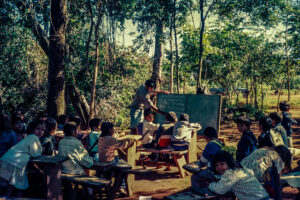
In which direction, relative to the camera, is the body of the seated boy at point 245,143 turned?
to the viewer's left

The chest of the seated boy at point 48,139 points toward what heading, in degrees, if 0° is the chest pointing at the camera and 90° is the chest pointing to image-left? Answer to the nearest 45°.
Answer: approximately 225°

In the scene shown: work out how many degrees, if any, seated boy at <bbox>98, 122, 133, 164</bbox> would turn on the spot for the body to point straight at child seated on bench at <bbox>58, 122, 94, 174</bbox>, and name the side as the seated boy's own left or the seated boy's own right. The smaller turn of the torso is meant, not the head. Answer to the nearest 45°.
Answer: approximately 180°

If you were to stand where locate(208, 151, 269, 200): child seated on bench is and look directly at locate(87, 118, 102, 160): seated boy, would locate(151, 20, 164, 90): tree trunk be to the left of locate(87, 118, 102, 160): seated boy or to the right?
right

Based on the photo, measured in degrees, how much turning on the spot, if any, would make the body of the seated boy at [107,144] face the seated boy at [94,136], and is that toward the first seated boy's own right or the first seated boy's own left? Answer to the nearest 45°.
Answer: approximately 90° to the first seated boy's own left

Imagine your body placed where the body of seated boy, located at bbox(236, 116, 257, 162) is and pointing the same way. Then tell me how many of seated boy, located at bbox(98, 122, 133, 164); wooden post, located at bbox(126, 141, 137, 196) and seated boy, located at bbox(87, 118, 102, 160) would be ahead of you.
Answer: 3

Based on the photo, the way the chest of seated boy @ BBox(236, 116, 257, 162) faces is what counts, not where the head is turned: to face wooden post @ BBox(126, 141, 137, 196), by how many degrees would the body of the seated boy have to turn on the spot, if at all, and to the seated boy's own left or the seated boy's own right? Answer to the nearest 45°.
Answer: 0° — they already face it

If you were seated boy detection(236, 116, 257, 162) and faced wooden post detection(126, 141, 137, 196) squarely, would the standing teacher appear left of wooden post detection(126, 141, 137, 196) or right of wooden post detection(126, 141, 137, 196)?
right
